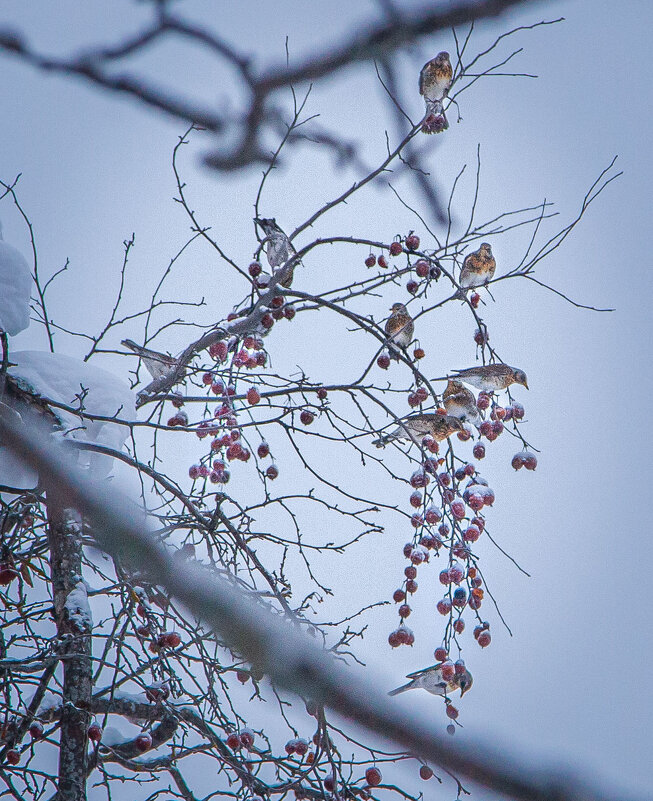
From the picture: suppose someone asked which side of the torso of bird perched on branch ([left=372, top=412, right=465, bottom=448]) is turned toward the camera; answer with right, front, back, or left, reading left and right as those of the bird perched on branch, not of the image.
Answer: right

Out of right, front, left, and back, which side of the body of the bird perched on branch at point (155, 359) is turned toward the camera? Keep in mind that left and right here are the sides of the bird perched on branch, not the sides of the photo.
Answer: right

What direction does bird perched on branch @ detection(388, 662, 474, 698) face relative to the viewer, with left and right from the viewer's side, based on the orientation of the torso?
facing to the right of the viewer

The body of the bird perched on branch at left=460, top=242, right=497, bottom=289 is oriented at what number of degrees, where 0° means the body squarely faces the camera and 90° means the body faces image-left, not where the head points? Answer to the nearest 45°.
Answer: approximately 315°

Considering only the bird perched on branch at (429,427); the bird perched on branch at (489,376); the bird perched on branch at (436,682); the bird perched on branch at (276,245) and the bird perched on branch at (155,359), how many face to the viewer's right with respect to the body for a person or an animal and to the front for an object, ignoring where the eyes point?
4

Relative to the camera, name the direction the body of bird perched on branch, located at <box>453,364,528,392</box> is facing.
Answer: to the viewer's right
